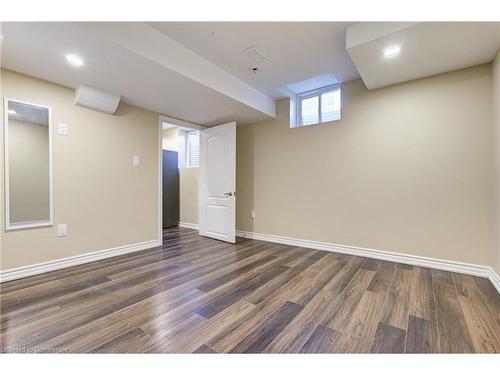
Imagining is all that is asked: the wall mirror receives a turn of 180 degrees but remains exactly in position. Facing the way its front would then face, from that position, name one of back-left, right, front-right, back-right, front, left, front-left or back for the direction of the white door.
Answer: back-right

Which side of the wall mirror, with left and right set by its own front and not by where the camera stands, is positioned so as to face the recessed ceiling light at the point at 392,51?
front

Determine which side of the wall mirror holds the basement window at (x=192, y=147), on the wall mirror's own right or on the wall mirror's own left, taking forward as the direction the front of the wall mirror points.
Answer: on the wall mirror's own left

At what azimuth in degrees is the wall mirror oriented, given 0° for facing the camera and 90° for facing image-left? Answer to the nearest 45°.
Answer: approximately 315°
